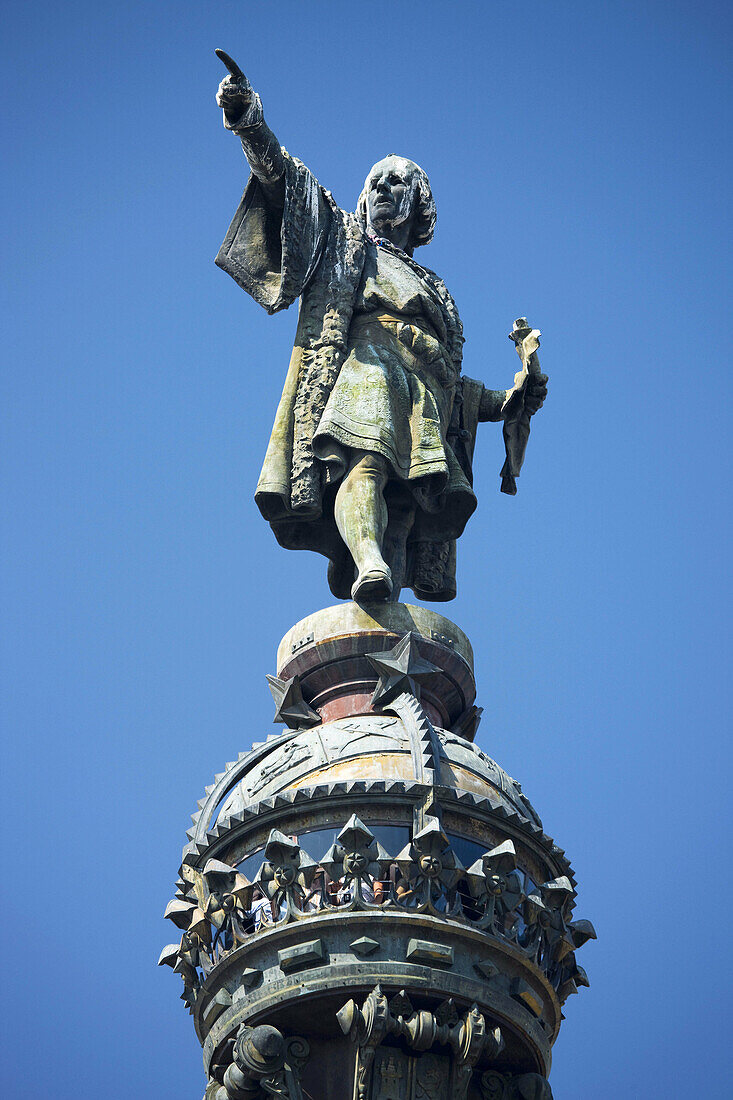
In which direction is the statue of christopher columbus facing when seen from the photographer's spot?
facing the viewer
